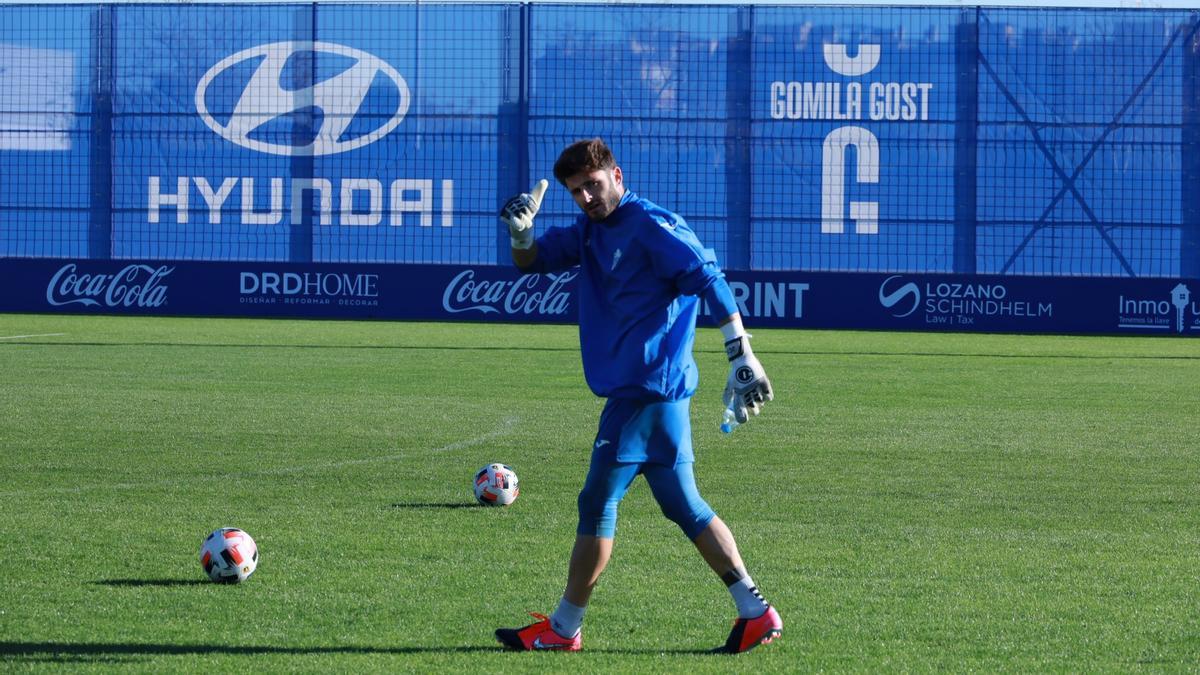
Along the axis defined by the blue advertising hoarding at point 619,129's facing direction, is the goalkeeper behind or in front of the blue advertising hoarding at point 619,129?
in front

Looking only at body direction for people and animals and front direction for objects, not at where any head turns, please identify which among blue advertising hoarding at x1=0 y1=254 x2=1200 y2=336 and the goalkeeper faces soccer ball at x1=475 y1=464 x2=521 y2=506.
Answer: the blue advertising hoarding

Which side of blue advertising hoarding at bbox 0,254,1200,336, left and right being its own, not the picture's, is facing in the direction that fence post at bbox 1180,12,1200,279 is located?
left

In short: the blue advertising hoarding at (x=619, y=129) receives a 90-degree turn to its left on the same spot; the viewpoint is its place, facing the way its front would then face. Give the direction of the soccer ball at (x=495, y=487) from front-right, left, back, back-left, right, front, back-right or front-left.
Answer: right

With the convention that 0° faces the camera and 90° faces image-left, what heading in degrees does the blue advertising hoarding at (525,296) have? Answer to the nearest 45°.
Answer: approximately 0°

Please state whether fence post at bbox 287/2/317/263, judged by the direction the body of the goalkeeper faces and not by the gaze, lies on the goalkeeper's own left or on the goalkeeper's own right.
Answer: on the goalkeeper's own right

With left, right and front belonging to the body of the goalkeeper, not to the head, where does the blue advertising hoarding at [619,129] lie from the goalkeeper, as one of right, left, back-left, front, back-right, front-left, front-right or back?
back-right

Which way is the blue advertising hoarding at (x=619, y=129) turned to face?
toward the camera

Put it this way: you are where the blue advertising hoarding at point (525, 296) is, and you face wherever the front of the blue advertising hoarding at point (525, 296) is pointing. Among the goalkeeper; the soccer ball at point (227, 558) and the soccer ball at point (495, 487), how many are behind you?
0

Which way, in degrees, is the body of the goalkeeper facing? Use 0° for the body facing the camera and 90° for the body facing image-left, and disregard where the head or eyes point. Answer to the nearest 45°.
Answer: approximately 45°
